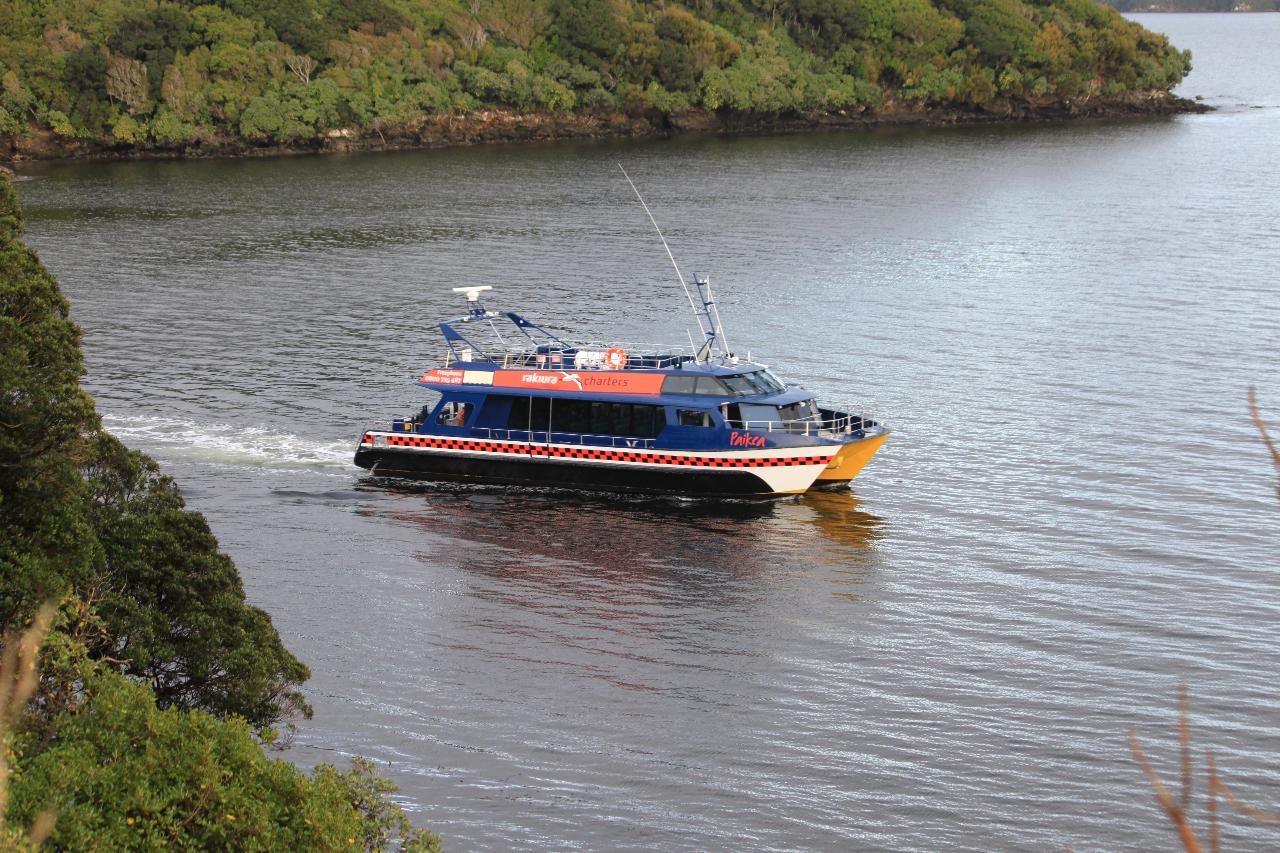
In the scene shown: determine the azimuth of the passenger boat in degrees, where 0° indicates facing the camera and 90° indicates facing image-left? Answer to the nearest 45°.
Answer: approximately 315°
